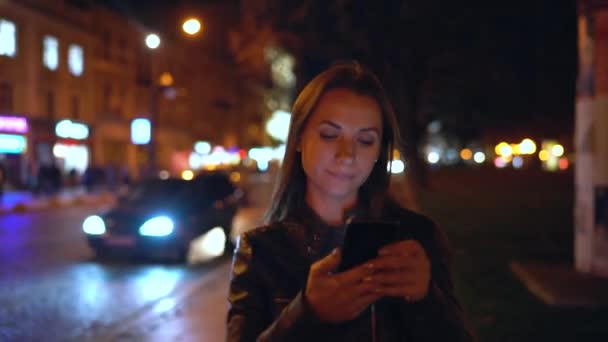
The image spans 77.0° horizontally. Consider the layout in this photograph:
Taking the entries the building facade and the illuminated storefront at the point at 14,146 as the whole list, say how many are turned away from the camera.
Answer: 0

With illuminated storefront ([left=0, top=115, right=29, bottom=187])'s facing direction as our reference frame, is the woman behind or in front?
in front

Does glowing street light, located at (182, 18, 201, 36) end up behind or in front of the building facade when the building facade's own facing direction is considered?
in front

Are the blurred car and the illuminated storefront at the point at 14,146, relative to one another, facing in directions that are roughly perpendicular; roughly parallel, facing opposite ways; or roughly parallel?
roughly perpendicular

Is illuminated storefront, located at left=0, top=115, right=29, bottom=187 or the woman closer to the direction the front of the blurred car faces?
the woman

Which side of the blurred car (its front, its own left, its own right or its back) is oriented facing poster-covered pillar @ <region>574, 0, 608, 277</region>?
left

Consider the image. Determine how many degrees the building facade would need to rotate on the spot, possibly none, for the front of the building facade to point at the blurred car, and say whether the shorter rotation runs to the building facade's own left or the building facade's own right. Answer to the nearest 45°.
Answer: approximately 45° to the building facade's own right

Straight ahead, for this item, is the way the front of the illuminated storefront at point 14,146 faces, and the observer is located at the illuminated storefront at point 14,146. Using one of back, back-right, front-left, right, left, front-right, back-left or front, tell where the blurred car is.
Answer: front-right
